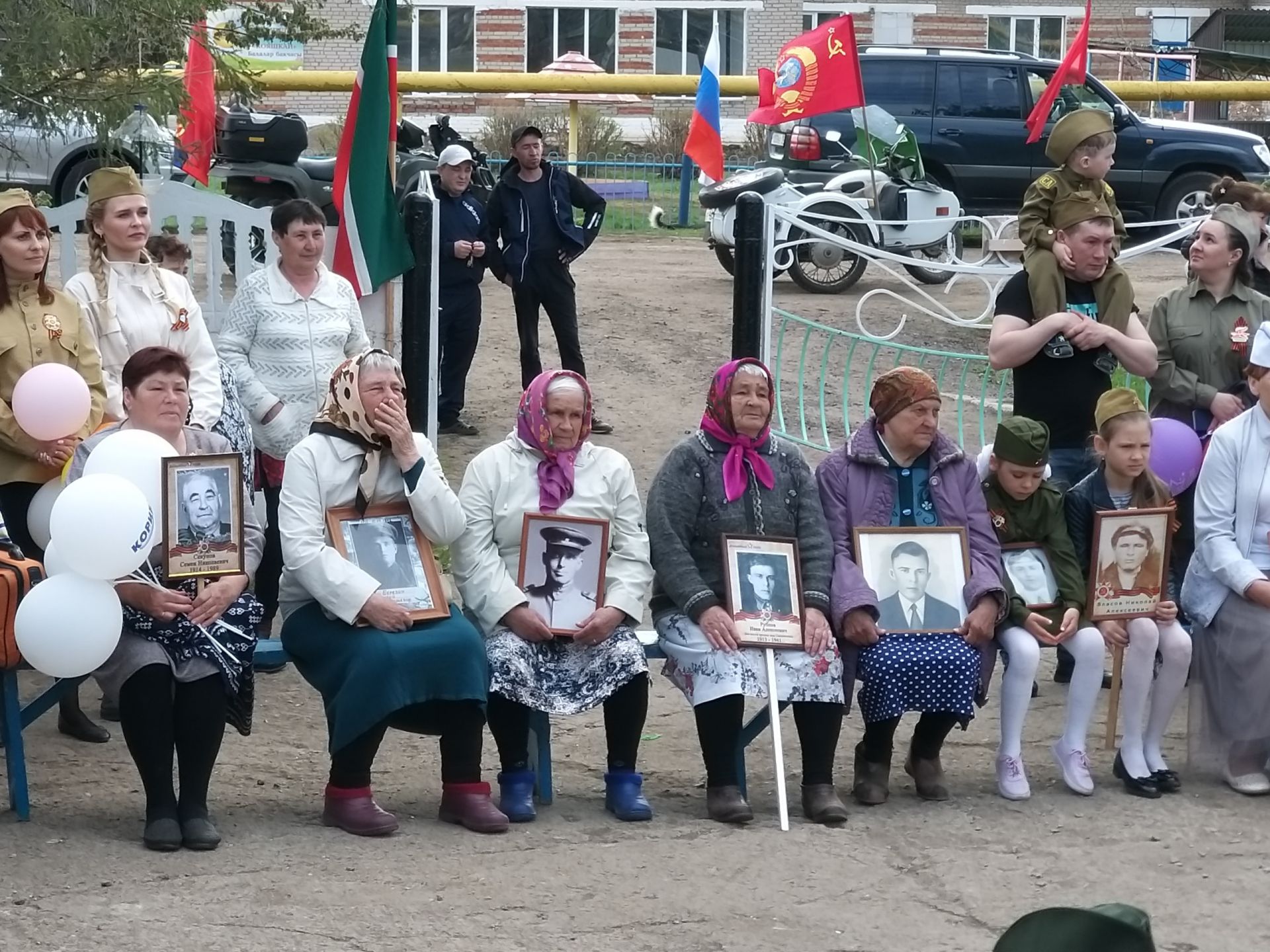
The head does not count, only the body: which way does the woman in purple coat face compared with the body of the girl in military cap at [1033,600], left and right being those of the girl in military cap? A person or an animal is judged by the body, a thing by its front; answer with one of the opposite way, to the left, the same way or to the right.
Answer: the same way

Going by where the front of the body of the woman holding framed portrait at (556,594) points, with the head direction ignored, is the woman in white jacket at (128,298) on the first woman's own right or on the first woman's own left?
on the first woman's own right

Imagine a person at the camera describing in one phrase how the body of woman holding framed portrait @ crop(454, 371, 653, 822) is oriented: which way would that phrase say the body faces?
toward the camera

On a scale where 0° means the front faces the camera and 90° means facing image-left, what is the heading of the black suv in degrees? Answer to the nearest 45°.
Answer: approximately 270°

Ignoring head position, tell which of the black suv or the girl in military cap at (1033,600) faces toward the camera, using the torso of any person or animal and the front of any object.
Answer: the girl in military cap

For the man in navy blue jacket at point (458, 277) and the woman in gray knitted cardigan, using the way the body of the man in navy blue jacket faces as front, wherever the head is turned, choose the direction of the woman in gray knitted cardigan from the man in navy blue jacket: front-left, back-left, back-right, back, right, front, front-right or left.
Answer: front-right

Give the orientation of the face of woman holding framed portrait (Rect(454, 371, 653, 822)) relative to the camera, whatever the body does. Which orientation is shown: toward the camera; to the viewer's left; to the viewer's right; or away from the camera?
toward the camera

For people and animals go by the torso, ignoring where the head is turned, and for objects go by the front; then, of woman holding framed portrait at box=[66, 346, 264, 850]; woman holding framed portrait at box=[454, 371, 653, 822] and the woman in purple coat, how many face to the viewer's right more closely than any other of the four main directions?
0

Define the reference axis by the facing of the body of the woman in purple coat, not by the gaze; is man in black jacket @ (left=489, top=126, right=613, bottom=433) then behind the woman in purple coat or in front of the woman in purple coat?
behind

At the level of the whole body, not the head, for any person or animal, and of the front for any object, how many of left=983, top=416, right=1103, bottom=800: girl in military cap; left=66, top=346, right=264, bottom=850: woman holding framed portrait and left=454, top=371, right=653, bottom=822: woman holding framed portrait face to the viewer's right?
0

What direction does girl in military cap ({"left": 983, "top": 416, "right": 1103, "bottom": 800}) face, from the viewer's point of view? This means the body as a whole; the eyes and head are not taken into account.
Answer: toward the camera

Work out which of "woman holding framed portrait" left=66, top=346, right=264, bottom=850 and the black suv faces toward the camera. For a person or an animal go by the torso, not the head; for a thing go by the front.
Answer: the woman holding framed portrait

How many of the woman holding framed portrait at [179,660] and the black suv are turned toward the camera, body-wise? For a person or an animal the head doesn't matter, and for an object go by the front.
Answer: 1

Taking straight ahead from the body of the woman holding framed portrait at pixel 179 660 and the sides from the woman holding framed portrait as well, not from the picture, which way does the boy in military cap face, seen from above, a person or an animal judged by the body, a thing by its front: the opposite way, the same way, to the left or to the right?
the same way

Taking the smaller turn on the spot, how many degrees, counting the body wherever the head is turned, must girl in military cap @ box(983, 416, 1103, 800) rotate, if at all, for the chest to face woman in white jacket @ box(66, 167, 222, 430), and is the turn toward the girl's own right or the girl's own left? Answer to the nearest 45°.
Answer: approximately 90° to the girl's own right

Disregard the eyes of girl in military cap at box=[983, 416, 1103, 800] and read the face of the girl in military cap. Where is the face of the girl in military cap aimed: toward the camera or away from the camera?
toward the camera

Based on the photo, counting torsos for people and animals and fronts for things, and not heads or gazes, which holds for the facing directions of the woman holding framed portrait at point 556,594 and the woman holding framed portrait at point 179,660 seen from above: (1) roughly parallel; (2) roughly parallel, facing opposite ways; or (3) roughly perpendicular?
roughly parallel

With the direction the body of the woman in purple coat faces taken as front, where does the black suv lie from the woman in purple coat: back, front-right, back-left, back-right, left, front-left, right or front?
back
